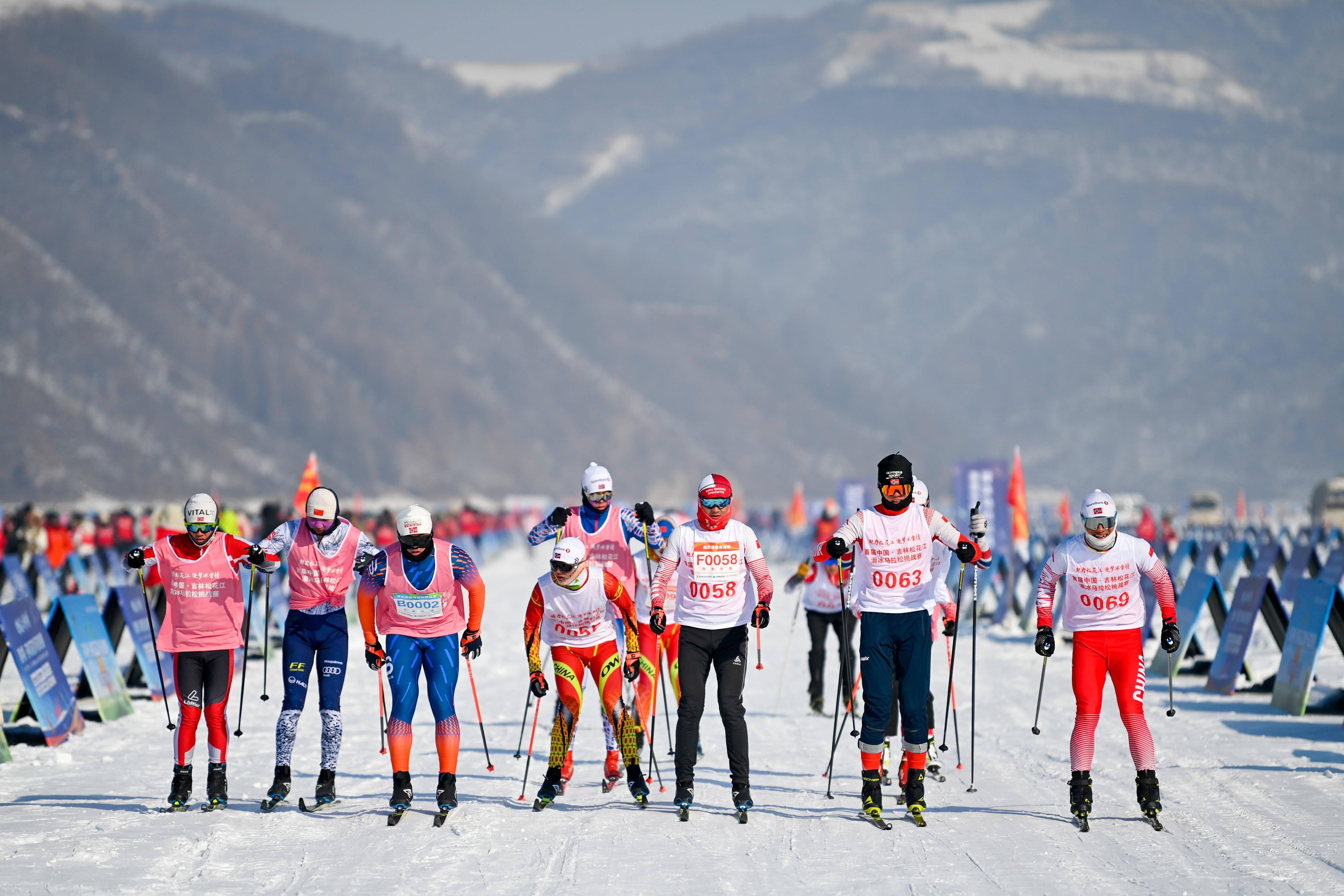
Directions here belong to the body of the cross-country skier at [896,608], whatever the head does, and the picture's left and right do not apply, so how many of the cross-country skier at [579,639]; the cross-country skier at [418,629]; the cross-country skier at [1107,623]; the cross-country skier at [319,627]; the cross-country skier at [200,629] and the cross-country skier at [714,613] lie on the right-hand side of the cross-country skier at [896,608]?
5

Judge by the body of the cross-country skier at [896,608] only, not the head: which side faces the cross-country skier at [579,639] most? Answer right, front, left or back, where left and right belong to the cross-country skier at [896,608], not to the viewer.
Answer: right

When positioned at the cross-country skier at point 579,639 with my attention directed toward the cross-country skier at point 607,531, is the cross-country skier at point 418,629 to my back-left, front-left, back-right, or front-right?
back-left

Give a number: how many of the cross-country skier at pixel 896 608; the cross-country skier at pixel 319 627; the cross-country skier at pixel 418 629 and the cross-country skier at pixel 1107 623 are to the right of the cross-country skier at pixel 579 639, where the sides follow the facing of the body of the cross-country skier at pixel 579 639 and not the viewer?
2

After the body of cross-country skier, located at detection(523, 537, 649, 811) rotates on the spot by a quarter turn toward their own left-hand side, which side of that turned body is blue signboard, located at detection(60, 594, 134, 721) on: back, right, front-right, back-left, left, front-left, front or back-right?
back-left
